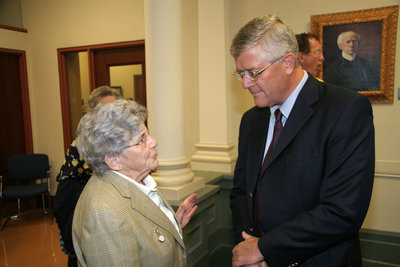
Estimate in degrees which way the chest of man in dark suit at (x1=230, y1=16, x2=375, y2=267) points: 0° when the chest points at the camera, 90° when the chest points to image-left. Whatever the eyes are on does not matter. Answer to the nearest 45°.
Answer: approximately 45°

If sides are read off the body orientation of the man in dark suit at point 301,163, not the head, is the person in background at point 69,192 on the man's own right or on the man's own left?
on the man's own right

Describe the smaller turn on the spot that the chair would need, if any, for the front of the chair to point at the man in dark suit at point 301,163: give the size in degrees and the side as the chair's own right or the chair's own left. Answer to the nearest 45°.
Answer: approximately 45° to the chair's own left

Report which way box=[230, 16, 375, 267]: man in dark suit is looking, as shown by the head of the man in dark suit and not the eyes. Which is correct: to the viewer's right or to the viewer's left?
to the viewer's left

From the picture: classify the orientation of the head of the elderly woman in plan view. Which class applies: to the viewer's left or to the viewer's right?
to the viewer's right

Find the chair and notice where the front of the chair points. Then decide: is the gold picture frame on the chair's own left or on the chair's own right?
on the chair's own left

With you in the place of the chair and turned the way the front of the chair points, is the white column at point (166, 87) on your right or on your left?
on your left
